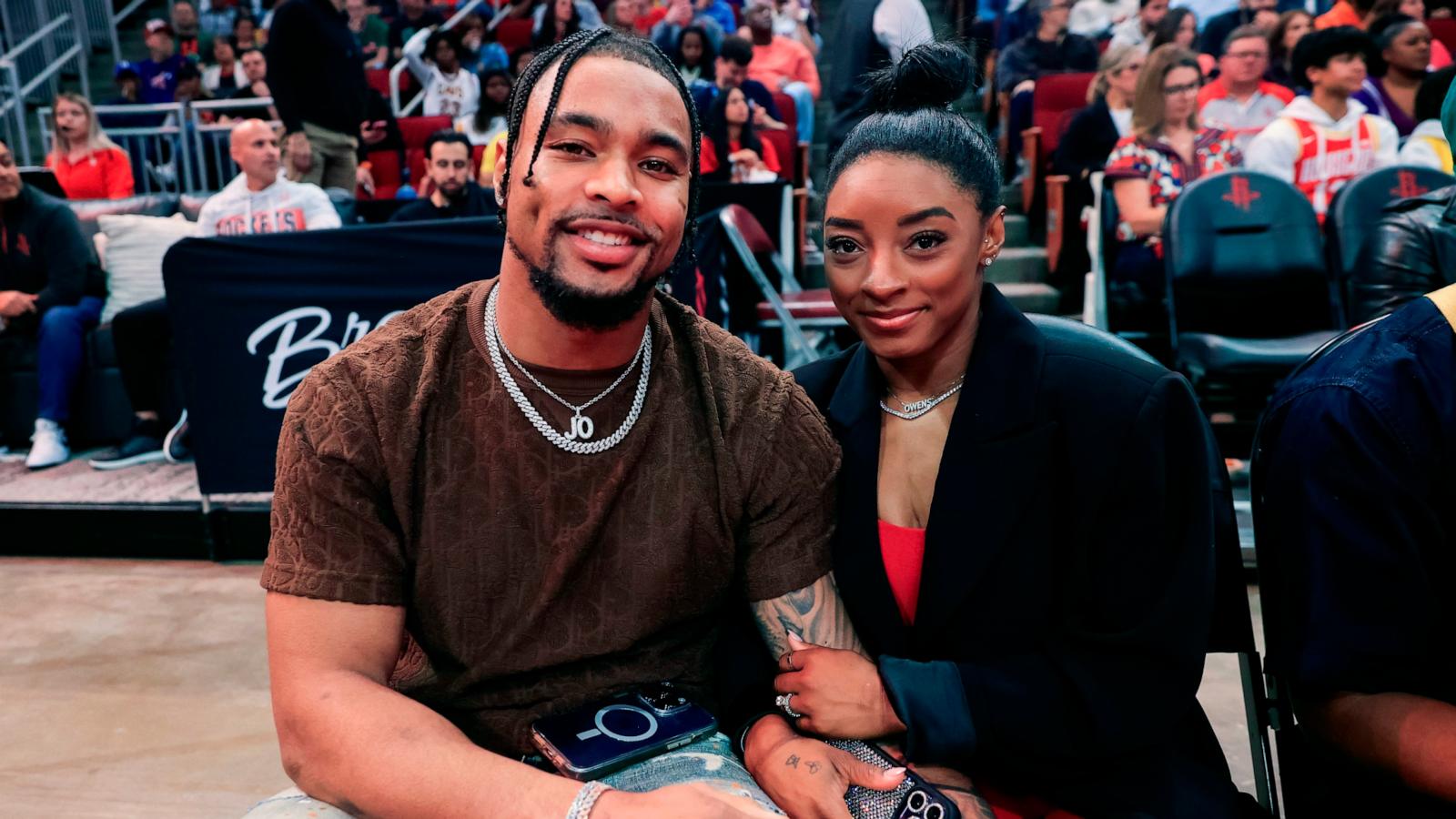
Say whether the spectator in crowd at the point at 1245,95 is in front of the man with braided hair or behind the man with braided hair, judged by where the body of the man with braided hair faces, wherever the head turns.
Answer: behind

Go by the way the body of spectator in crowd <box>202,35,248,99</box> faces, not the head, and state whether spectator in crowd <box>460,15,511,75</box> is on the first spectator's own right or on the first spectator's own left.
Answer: on the first spectator's own left

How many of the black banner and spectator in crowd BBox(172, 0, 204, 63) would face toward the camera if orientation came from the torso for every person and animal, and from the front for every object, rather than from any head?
2

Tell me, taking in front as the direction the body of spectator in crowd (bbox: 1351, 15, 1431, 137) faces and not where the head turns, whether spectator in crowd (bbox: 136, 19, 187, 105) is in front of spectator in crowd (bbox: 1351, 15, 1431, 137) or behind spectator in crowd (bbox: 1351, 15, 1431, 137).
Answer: behind

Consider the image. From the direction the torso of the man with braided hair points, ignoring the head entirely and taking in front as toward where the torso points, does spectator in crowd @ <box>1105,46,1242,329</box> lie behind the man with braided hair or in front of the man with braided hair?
behind

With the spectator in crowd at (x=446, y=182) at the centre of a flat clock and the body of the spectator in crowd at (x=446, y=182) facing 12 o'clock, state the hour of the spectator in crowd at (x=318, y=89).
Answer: the spectator in crowd at (x=318, y=89) is roughly at 5 o'clock from the spectator in crowd at (x=446, y=182).
